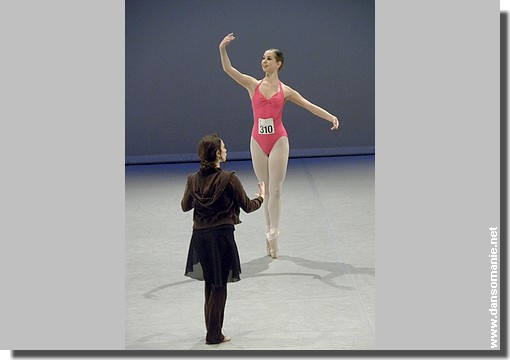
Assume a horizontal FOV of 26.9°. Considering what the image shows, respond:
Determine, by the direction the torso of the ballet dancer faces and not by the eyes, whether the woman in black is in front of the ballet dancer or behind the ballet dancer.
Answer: in front

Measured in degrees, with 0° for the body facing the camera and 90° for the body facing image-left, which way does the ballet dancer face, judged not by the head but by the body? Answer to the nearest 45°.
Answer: approximately 0°

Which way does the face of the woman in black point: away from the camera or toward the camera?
away from the camera

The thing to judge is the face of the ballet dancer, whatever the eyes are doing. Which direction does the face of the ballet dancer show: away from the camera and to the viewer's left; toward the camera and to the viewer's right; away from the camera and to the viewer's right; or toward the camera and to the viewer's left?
toward the camera and to the viewer's left
